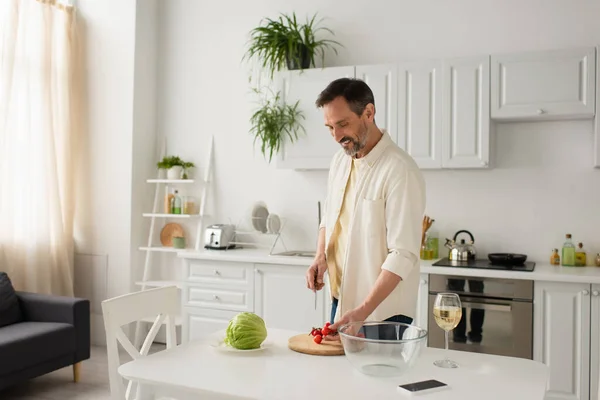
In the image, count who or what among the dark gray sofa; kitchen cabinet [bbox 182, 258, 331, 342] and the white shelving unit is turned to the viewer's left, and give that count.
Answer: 0

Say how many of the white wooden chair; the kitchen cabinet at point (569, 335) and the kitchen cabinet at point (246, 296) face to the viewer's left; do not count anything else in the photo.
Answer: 0

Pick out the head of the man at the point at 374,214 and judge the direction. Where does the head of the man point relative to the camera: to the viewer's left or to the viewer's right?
to the viewer's left

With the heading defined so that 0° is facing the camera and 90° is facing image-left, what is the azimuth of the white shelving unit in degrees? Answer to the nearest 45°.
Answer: approximately 0°

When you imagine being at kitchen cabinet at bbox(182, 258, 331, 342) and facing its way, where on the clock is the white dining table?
The white dining table is roughly at 12 o'clock from the kitchen cabinet.

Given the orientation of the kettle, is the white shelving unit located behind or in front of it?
in front

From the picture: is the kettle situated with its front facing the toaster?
yes

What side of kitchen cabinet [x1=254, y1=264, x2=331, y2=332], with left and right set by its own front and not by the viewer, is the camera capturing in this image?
front

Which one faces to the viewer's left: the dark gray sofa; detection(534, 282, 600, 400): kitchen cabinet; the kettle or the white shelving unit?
the kettle

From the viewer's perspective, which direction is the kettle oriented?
to the viewer's left

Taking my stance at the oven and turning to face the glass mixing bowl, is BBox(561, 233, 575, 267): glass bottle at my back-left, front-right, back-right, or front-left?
back-left

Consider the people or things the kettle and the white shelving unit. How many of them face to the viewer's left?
1

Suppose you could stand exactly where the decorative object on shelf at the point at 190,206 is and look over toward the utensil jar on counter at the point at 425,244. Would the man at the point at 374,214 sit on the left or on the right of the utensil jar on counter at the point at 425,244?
right

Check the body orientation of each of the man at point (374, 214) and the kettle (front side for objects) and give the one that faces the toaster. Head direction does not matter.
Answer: the kettle

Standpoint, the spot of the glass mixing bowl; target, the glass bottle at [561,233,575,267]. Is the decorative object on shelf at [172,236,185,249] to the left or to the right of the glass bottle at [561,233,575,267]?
left

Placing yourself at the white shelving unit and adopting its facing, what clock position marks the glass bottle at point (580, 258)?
The glass bottle is roughly at 10 o'clock from the white shelving unit.
